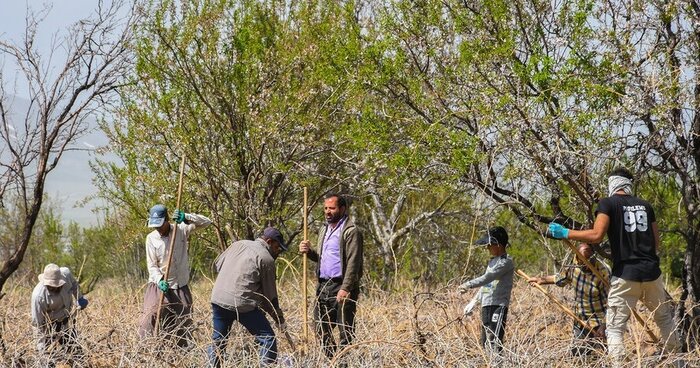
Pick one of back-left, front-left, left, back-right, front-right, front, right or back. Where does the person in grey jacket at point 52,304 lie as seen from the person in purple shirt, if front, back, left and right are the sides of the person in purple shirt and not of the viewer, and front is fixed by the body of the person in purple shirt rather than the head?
front-right

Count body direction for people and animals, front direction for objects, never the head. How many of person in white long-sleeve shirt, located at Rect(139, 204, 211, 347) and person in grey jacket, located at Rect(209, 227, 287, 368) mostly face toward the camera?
1

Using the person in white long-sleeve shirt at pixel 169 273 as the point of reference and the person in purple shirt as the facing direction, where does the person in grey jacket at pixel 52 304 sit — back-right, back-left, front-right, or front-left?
back-right

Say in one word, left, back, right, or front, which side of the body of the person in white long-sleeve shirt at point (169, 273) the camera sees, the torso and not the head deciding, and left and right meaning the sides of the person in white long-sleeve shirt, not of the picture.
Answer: front

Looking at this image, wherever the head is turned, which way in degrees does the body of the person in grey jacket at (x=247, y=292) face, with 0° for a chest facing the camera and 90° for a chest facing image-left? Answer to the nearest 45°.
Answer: approximately 225°

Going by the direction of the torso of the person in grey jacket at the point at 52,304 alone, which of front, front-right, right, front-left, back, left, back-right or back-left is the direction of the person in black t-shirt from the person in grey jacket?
front-left

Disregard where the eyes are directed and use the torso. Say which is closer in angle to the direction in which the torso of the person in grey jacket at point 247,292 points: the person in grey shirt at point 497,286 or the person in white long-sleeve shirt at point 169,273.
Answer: the person in grey shirt

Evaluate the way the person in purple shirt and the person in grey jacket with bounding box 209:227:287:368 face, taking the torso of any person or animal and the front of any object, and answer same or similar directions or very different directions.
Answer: very different directions

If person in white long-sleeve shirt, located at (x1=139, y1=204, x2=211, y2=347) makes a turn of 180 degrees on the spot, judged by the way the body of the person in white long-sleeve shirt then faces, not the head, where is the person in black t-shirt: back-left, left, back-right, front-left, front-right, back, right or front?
back-right

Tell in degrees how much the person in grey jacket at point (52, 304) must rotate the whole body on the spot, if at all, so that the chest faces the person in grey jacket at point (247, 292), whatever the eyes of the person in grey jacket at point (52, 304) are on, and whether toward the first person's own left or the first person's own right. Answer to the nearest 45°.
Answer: approximately 45° to the first person's own left

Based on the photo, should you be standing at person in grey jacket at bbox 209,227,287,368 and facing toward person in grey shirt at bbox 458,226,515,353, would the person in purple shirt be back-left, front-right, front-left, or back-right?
front-left

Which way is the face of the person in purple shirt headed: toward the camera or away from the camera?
toward the camera

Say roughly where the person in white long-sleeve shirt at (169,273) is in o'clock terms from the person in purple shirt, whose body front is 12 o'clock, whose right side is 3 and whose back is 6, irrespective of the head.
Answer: The person in white long-sleeve shirt is roughly at 2 o'clock from the person in purple shirt.
